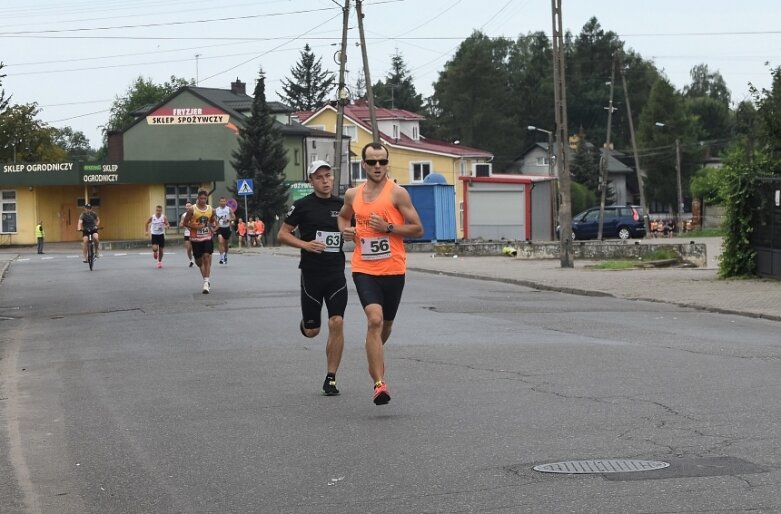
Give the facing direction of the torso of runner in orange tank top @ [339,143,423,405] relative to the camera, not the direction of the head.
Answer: toward the camera

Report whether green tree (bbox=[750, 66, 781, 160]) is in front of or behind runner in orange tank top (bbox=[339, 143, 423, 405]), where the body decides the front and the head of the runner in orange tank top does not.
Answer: behind

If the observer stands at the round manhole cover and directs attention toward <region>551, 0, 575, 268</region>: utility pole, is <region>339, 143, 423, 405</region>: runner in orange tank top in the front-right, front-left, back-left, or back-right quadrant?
front-left

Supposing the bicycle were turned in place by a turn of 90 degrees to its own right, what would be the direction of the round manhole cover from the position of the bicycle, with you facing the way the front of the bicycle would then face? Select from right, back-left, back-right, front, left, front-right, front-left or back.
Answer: left

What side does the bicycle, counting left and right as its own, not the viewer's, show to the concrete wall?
left

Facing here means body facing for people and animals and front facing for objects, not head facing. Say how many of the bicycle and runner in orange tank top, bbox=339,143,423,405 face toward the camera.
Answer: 2

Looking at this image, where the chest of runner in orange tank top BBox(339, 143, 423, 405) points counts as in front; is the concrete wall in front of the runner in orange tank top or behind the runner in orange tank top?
behind

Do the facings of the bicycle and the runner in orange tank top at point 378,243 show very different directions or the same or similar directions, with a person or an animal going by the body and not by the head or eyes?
same or similar directions

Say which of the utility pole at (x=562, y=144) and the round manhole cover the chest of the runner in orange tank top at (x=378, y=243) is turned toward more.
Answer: the round manhole cover

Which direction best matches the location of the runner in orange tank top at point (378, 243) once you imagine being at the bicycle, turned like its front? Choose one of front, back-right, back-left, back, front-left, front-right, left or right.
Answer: front

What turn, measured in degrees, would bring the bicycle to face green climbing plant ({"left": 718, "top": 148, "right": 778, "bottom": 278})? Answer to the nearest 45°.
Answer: approximately 45° to its left
